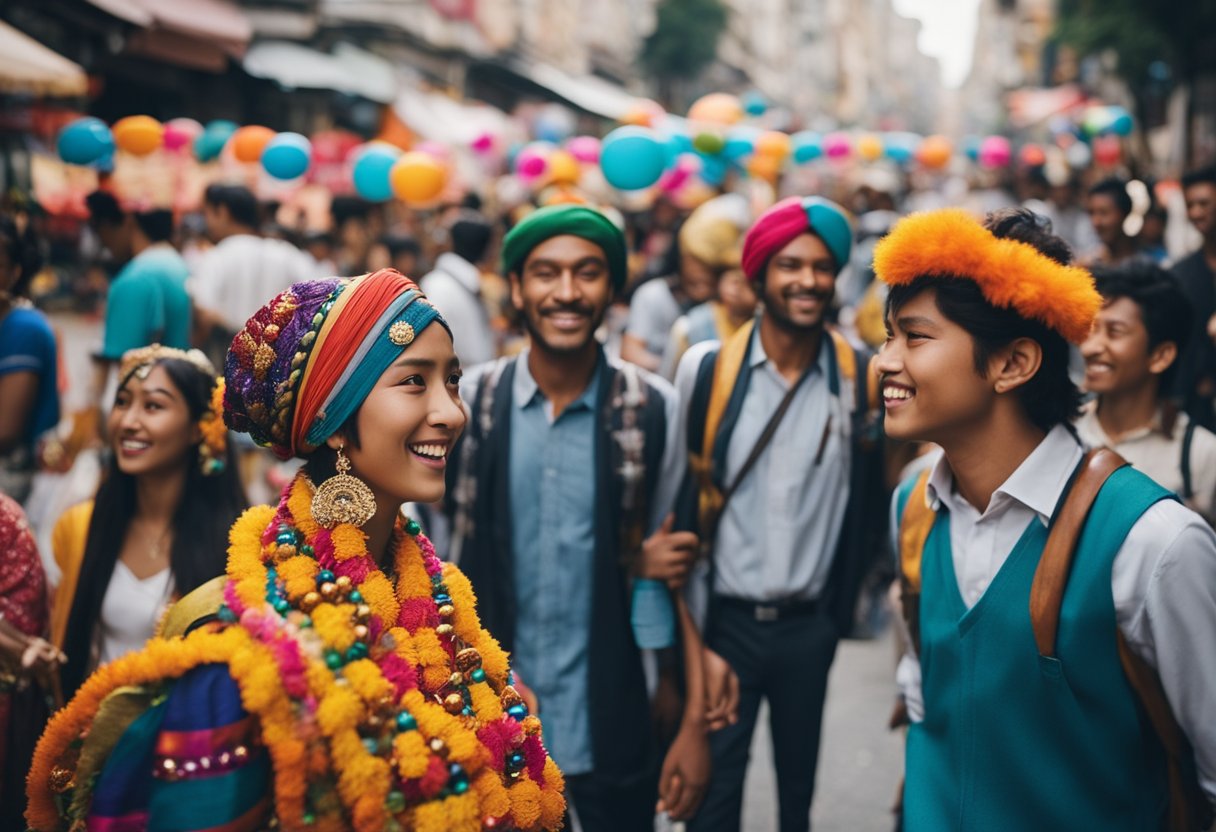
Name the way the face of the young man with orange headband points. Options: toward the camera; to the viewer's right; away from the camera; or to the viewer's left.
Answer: to the viewer's left

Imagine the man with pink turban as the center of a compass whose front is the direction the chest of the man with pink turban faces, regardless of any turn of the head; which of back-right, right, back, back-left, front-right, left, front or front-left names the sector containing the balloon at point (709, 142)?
back

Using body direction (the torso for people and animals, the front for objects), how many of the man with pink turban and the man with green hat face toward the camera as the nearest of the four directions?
2

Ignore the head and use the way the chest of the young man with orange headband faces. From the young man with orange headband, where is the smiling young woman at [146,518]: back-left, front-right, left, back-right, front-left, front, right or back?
front-right

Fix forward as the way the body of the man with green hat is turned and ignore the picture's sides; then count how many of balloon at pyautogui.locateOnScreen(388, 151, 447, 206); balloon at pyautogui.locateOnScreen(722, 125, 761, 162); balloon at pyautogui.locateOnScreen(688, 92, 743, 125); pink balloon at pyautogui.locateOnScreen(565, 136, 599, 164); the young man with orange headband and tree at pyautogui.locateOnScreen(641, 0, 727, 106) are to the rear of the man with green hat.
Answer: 5

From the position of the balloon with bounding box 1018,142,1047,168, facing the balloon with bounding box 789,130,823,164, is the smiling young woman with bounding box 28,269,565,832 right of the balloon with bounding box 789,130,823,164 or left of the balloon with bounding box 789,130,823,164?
left

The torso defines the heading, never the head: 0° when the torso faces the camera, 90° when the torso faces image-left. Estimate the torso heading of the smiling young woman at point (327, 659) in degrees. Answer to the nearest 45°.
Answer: approximately 315°

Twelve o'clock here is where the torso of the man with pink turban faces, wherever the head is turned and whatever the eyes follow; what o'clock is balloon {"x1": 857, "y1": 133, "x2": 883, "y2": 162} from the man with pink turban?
The balloon is roughly at 6 o'clock from the man with pink turban.

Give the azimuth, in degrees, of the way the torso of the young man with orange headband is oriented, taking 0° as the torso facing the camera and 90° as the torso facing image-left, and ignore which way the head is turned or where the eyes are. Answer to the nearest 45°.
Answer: approximately 45°

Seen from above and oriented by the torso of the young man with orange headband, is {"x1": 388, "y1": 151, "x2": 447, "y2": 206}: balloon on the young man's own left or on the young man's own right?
on the young man's own right

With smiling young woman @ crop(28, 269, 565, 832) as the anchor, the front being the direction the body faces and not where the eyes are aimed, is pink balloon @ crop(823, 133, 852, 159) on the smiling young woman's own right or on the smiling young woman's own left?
on the smiling young woman's own left

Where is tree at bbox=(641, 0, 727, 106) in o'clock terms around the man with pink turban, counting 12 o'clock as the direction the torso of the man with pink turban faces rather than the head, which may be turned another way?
The tree is roughly at 6 o'clock from the man with pink turban.

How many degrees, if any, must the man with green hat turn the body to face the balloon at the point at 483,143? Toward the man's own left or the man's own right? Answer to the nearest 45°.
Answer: approximately 180°

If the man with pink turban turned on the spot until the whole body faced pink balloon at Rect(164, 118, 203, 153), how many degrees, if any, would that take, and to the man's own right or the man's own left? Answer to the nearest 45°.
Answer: approximately 135° to the man's own right
